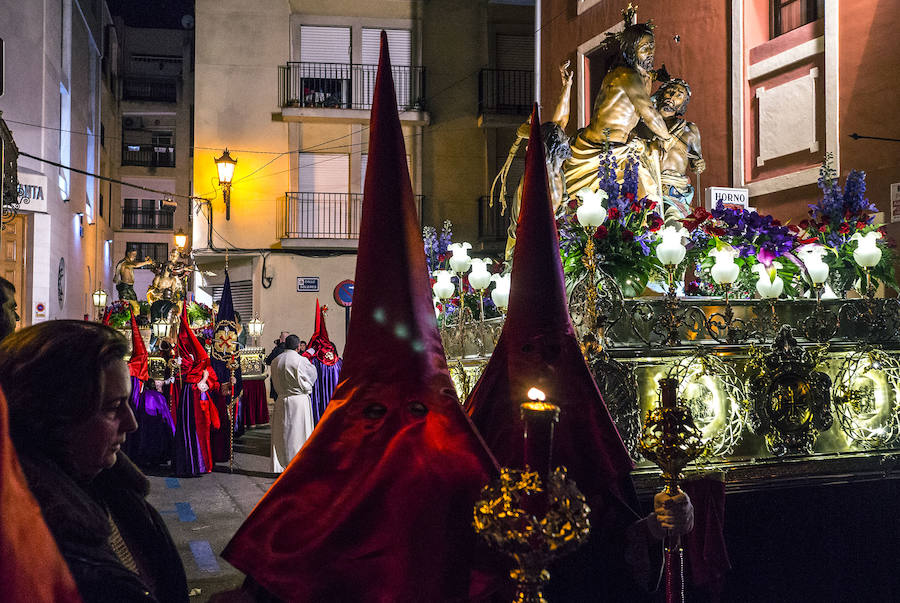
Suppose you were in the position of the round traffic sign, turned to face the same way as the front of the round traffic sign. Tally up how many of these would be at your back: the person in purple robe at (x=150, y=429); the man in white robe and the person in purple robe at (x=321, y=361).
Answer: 0

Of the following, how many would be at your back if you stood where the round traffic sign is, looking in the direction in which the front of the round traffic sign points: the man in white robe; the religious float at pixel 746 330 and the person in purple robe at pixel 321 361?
0

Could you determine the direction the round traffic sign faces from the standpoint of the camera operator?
facing the viewer

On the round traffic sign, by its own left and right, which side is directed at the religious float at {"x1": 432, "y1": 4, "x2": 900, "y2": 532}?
front

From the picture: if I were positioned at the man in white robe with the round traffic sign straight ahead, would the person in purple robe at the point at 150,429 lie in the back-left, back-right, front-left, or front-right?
front-left

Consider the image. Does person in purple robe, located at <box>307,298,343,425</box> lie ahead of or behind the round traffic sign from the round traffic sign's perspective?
ahead

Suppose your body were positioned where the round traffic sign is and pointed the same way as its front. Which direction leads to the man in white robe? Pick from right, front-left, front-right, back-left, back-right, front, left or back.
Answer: front

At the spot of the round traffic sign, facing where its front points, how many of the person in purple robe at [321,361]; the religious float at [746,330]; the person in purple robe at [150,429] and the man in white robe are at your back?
0

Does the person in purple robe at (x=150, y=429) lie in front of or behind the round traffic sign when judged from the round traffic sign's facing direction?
in front
